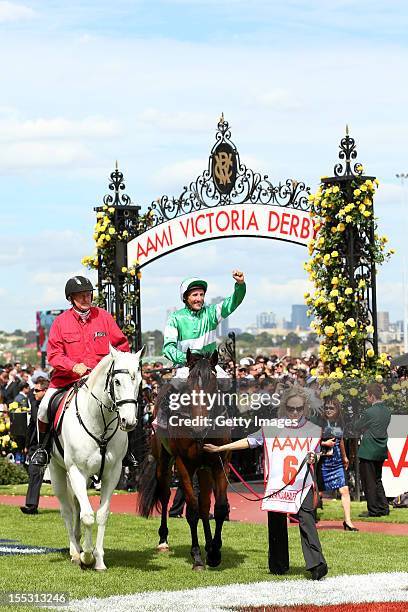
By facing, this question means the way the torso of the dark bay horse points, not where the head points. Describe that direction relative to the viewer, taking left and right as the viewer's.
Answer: facing the viewer and to the right of the viewer

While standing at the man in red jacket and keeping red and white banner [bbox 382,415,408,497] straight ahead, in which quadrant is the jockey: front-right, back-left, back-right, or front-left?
front-right

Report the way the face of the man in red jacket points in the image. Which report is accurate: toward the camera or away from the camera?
toward the camera

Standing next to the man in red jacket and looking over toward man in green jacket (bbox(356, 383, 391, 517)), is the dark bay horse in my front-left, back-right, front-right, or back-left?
front-right

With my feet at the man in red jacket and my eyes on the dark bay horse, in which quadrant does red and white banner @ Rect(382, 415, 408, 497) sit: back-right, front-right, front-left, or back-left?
front-left

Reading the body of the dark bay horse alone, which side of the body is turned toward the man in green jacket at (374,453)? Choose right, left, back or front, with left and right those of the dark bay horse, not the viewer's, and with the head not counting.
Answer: left

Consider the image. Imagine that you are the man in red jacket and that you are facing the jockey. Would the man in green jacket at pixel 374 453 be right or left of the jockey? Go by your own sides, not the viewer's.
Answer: left
